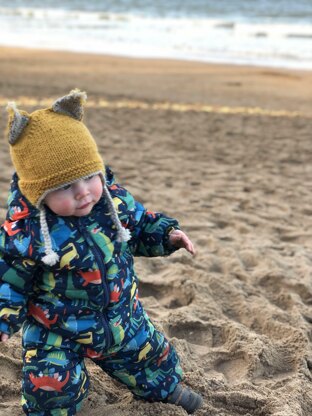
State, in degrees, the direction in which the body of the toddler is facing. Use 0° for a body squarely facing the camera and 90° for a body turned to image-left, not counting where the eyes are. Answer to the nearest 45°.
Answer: approximately 315°

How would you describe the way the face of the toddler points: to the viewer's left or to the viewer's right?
to the viewer's right
